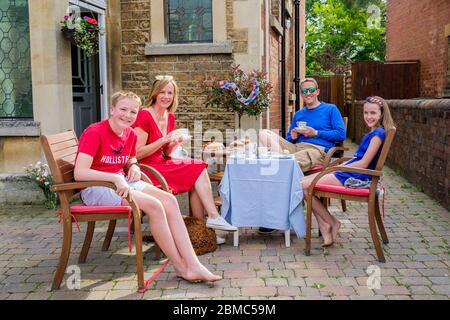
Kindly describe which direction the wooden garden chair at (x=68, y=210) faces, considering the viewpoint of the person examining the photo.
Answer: facing to the right of the viewer

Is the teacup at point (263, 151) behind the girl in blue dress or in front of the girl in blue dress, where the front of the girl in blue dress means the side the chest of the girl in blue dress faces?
in front

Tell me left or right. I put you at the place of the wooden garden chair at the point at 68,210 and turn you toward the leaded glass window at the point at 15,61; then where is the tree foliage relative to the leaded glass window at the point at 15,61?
right

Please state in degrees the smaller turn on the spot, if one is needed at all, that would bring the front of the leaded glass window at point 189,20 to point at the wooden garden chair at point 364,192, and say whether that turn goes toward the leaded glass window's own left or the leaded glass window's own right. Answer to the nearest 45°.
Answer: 0° — it already faces it

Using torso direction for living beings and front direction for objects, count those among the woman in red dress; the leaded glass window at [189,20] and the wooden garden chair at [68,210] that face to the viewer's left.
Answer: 0

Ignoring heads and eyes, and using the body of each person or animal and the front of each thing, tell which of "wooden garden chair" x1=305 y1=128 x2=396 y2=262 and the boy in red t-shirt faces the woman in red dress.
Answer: the wooden garden chair

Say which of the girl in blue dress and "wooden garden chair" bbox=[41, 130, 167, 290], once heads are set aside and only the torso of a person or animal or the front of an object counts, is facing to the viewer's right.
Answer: the wooden garden chair

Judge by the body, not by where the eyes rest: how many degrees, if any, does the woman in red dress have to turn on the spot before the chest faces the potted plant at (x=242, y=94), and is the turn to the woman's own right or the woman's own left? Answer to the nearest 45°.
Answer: approximately 90° to the woman's own left

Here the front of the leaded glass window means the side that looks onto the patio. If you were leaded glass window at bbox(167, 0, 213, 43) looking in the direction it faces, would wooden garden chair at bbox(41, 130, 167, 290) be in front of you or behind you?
in front

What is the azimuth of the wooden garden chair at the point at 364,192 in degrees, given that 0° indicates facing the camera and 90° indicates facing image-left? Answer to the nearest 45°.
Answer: approximately 90°

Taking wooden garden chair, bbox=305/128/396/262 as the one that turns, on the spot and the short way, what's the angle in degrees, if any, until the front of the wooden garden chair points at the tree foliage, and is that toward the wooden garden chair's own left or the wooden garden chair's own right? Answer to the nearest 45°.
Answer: approximately 90° to the wooden garden chair's own right

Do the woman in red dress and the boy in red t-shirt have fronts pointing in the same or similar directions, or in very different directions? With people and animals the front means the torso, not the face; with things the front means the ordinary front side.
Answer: same or similar directions

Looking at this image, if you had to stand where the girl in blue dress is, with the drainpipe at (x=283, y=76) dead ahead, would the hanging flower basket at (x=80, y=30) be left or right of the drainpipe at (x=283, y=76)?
left

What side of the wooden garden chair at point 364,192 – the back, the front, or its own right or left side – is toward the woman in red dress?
front

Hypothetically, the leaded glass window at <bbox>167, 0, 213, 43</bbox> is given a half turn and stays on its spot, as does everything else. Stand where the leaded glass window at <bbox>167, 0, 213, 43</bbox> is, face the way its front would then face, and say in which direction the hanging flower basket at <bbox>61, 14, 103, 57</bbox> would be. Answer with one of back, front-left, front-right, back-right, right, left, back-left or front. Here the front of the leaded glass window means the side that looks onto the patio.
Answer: back-left

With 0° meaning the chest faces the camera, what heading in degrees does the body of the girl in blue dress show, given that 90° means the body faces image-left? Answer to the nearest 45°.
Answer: approximately 90°

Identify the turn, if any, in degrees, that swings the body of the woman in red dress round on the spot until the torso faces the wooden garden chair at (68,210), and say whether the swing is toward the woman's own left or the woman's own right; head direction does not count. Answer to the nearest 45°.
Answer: approximately 90° to the woman's own right
